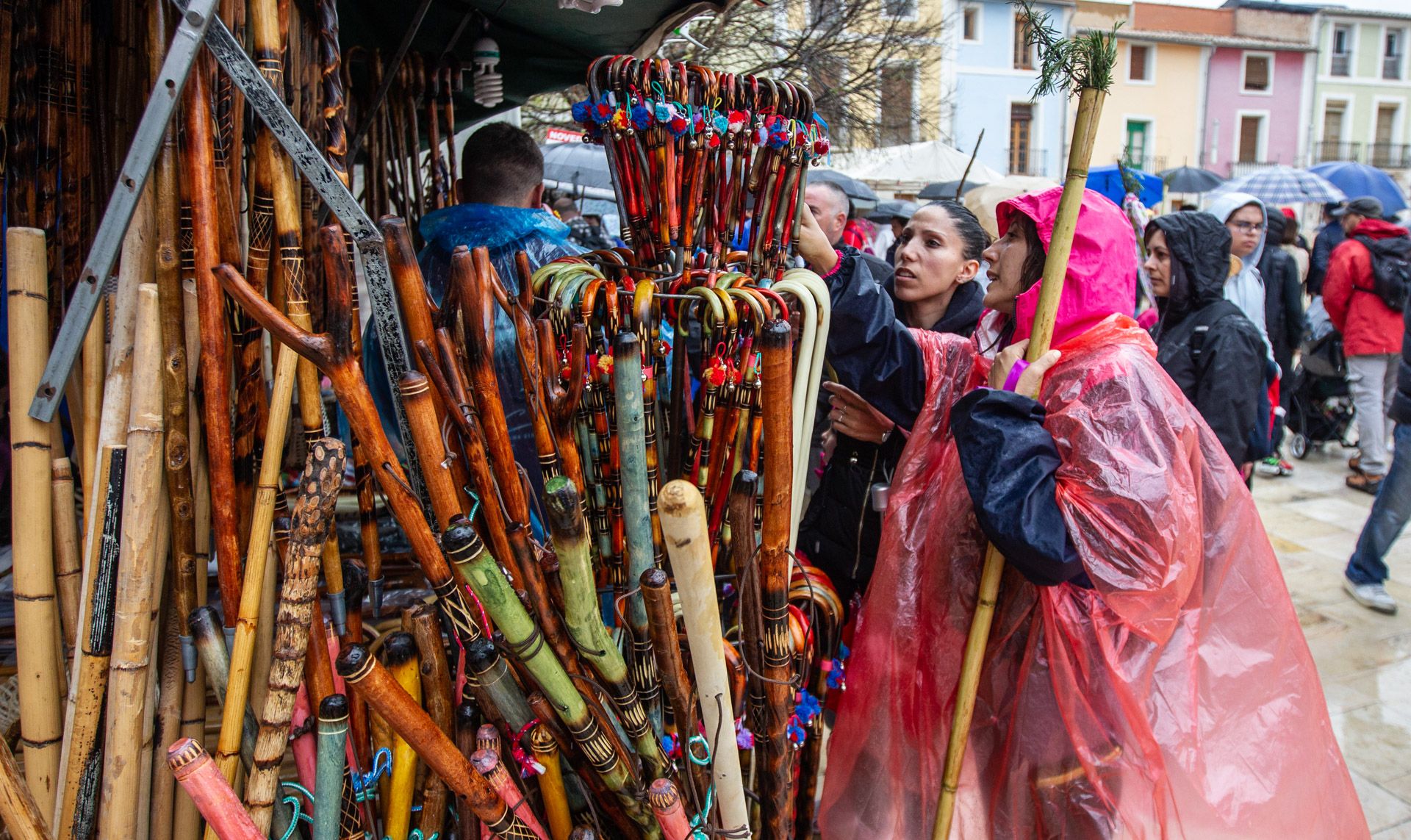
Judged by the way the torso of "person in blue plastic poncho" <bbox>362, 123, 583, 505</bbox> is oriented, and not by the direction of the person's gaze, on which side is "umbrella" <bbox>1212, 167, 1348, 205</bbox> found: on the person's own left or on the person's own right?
on the person's own right

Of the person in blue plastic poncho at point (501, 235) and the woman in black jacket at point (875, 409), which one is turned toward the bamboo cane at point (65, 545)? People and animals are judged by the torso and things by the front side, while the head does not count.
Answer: the woman in black jacket

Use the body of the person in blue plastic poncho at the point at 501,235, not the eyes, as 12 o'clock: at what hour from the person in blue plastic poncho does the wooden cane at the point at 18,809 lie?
The wooden cane is roughly at 7 o'clock from the person in blue plastic poncho.

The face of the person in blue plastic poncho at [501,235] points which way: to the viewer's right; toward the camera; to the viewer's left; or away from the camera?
away from the camera

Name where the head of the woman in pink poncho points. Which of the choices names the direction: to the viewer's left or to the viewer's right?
to the viewer's left

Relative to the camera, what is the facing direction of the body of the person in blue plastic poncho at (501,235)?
away from the camera

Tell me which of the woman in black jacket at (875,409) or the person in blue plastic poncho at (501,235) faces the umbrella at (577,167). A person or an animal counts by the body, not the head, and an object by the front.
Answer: the person in blue plastic poncho

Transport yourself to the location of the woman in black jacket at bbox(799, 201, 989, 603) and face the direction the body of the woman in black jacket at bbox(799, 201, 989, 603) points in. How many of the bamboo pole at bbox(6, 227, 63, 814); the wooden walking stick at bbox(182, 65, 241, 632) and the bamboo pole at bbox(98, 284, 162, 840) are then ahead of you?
3

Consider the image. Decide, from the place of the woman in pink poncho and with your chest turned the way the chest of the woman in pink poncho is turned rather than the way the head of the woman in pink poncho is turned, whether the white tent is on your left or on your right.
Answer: on your right

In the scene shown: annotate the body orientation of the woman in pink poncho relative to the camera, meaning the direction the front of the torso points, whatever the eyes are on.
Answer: to the viewer's left

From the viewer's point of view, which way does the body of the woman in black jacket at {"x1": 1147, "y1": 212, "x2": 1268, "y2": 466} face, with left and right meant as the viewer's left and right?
facing to the left of the viewer

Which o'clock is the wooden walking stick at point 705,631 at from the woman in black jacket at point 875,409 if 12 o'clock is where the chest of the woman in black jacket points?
The wooden walking stick is roughly at 11 o'clock from the woman in black jacket.

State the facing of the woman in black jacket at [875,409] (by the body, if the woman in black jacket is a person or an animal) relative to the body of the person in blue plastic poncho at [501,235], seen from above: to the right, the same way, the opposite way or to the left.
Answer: to the left
